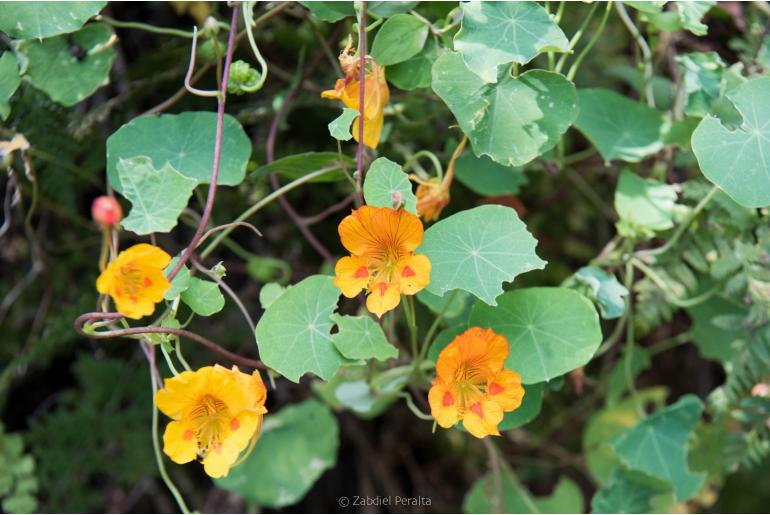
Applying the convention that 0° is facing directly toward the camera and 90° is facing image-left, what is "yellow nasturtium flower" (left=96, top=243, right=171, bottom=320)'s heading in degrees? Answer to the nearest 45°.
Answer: approximately 0°

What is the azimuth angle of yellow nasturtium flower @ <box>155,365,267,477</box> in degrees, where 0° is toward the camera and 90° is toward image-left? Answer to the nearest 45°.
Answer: approximately 0°
